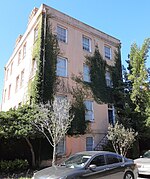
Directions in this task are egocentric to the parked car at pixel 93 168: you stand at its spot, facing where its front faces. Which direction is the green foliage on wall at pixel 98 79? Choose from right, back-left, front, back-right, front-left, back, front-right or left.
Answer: back-right

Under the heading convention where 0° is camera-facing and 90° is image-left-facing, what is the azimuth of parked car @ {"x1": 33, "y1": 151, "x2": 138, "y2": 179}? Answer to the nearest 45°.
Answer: approximately 45°

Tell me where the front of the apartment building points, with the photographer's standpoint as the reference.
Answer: facing the viewer and to the right of the viewer

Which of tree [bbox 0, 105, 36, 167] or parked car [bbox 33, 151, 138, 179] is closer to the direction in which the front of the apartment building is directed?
the parked car

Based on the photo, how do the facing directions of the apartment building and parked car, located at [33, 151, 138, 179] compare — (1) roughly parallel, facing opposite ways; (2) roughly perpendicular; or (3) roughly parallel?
roughly perpendicular

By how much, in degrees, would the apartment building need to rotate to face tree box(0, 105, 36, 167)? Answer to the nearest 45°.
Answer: approximately 90° to its right

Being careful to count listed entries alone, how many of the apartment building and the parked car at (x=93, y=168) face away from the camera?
0

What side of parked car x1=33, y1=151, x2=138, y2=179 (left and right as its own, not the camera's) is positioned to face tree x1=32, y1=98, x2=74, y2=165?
right

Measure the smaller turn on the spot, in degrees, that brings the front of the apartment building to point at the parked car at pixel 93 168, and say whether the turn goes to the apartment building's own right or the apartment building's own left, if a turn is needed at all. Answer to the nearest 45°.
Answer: approximately 45° to the apartment building's own right
